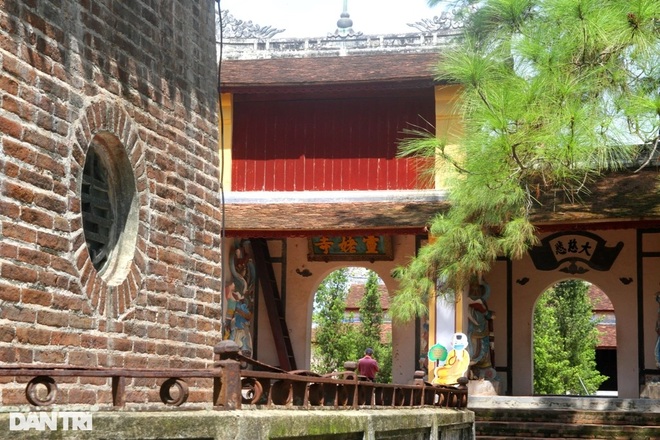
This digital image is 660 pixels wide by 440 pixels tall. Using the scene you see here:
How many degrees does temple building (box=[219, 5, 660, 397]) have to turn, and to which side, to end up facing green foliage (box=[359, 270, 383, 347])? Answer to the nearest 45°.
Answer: approximately 180°

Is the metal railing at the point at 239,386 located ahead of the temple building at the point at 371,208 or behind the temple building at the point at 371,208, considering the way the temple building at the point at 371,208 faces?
ahead

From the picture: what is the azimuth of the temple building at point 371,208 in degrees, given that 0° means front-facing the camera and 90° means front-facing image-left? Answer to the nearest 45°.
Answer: approximately 0°

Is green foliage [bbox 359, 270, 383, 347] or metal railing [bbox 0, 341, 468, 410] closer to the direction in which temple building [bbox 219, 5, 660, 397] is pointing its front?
the metal railing
